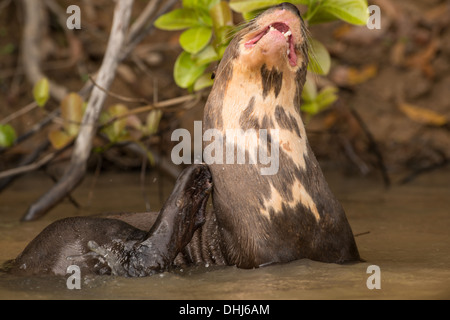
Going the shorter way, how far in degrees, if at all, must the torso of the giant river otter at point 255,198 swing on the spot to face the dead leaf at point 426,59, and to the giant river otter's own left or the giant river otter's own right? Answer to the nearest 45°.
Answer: approximately 90° to the giant river otter's own left

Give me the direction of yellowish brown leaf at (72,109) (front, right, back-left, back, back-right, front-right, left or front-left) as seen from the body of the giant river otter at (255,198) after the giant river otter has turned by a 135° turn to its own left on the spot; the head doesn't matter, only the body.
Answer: front-left

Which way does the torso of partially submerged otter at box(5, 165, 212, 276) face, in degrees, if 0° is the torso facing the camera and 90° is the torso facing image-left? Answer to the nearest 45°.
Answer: approximately 270°

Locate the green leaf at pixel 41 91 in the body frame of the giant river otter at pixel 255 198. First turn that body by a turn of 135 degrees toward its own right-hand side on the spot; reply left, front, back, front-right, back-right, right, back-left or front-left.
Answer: front-right

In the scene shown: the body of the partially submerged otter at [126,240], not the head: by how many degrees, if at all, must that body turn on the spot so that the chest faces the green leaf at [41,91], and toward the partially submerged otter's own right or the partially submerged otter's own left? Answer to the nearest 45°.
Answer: approximately 90° to the partially submerged otter's own left

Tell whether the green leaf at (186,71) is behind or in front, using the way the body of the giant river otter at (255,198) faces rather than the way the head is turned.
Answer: behind

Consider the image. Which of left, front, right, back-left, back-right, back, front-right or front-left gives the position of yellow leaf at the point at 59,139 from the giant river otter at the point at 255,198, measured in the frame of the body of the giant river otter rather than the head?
back

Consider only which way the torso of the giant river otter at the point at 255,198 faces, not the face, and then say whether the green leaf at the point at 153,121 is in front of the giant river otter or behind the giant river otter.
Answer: behind

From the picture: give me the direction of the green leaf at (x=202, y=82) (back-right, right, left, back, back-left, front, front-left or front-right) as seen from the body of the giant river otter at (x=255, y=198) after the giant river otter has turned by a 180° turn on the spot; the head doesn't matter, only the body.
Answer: front-right
